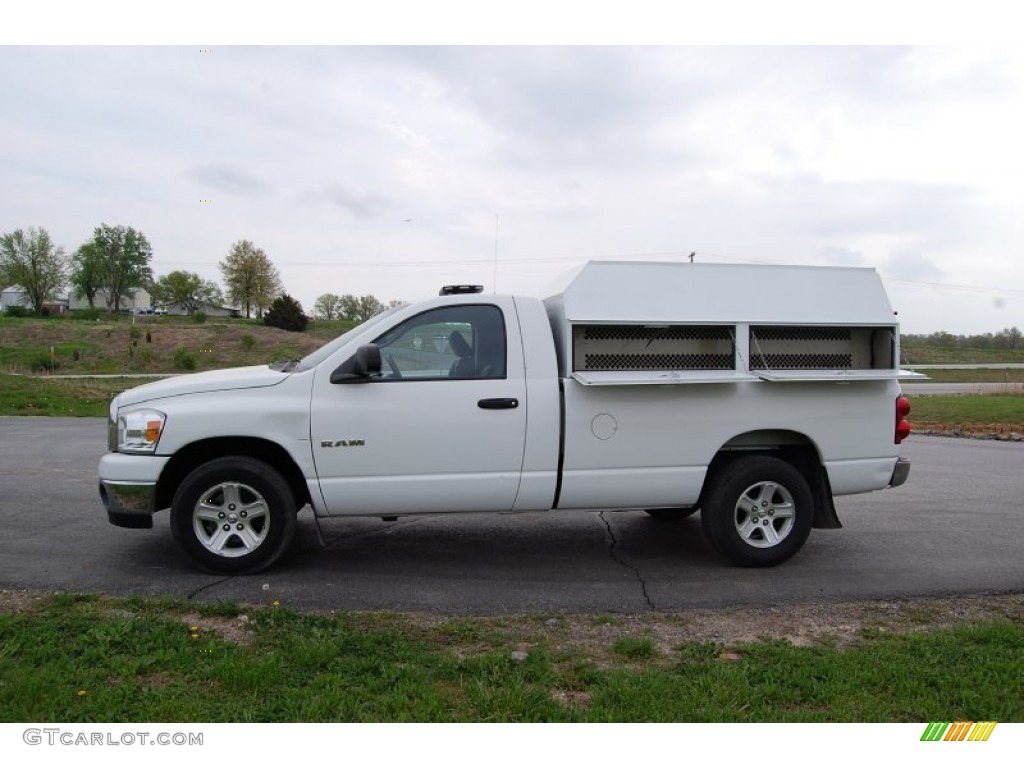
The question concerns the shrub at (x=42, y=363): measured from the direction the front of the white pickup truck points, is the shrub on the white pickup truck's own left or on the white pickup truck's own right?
on the white pickup truck's own right

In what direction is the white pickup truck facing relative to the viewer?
to the viewer's left

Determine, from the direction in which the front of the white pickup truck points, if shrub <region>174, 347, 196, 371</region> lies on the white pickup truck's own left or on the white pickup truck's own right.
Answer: on the white pickup truck's own right
